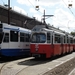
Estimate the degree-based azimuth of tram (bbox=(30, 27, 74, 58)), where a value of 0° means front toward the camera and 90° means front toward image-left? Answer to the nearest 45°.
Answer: approximately 45°

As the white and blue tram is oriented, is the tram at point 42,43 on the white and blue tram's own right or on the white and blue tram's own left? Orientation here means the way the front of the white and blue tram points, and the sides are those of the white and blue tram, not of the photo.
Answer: on the white and blue tram's own left

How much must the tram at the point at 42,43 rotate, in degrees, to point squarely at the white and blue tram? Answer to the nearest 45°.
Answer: approximately 45° to its right
